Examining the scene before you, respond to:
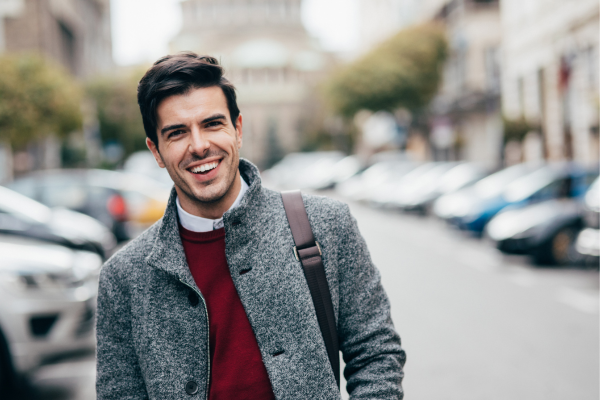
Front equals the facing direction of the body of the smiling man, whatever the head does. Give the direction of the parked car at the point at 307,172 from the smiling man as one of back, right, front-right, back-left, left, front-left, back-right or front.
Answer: back

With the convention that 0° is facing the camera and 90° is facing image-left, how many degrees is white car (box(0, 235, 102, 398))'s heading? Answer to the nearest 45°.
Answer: approximately 315°

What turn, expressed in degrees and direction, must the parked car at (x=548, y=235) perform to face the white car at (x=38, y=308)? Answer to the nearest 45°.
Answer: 0° — it already faces it

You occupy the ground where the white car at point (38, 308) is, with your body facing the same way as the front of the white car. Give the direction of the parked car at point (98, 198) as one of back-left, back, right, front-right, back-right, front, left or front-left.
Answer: back-left

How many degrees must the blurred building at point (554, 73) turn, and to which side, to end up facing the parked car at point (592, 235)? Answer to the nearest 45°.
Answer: approximately 45° to its left

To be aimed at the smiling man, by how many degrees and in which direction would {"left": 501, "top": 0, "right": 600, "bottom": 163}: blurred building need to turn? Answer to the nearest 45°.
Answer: approximately 45° to its left

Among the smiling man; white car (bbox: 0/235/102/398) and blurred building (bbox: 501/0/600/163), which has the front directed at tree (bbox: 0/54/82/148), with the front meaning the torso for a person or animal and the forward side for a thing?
the blurred building

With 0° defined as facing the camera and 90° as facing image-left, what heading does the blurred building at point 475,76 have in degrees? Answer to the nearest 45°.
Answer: approximately 45°

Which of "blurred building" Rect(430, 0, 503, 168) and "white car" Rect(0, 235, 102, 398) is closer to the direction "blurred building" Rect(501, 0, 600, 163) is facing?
the white car

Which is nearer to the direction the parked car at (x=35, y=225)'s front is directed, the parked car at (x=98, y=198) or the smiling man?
the smiling man

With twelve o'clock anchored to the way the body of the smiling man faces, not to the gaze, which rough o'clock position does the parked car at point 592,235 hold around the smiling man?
The parked car is roughly at 7 o'clock from the smiling man.
